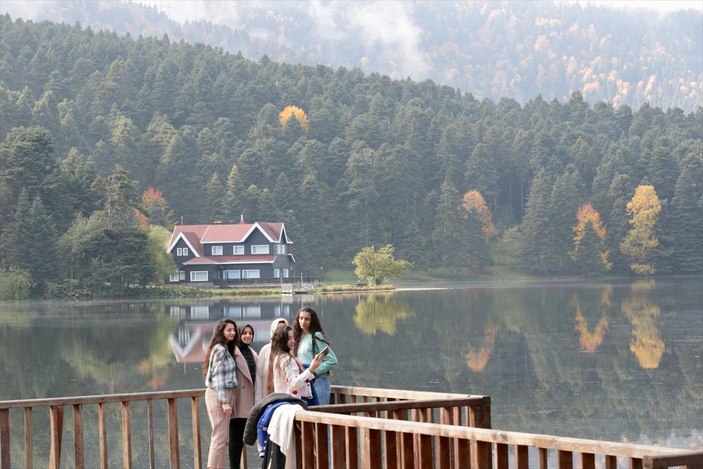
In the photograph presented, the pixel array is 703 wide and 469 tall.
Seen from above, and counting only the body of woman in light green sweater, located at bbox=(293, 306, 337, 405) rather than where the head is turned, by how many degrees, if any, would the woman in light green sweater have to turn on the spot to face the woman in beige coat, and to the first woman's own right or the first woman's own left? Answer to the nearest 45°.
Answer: approximately 90° to the first woman's own right

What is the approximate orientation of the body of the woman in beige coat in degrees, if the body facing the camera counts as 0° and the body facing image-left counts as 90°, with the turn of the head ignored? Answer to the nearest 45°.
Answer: approximately 315°
